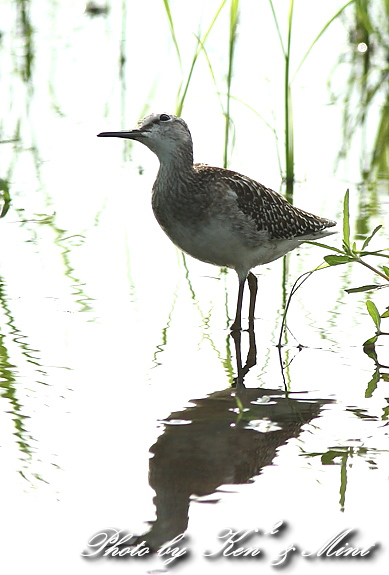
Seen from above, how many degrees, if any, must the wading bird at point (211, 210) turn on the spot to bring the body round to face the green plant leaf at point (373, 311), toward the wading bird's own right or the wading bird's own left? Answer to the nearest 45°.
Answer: approximately 135° to the wading bird's own left

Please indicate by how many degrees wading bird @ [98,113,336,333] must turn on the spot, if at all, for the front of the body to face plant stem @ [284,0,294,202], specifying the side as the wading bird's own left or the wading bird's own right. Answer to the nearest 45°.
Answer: approximately 90° to the wading bird's own right

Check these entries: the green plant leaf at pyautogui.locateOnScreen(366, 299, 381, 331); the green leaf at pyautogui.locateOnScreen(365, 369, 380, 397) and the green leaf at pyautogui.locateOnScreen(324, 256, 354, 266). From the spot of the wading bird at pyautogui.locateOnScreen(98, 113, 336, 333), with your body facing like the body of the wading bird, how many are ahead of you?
0

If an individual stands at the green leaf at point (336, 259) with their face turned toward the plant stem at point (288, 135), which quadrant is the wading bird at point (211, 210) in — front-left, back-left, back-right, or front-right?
front-left

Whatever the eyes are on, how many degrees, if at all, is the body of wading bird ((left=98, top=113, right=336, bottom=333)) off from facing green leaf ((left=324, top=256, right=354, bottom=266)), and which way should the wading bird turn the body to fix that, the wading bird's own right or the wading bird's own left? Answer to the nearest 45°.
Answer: approximately 135° to the wading bird's own left

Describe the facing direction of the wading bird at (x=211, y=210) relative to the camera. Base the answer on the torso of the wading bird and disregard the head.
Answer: to the viewer's left

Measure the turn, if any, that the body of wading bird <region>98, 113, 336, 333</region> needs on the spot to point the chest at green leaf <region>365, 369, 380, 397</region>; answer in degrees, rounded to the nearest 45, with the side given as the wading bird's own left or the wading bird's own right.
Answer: approximately 135° to the wading bird's own left
